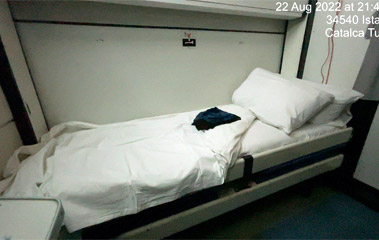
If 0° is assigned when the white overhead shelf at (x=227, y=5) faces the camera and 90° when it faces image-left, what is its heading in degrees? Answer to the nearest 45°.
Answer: approximately 315°

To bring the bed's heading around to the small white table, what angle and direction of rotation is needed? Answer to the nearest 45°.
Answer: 0° — it already faces it

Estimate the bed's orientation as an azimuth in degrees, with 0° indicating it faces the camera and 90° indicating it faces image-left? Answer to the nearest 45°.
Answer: approximately 45°

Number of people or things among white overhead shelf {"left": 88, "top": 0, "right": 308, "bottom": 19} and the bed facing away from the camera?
0

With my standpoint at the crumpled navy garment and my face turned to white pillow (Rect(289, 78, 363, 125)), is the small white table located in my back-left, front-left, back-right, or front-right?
back-right

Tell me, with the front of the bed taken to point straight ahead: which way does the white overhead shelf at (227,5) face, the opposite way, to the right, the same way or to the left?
to the left
